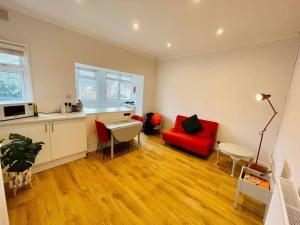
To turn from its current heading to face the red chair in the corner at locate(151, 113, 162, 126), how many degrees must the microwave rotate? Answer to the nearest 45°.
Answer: approximately 90° to its left

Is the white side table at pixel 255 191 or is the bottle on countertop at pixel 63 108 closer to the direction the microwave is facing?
the white side table

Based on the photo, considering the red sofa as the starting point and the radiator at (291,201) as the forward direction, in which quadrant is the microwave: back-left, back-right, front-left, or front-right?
front-right

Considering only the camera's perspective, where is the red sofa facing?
facing the viewer and to the left of the viewer

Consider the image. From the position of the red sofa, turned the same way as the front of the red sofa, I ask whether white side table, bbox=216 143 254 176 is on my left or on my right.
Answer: on my left

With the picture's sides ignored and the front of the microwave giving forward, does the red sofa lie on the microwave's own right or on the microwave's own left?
on the microwave's own left

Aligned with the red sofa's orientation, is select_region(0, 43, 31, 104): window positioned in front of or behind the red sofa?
in front

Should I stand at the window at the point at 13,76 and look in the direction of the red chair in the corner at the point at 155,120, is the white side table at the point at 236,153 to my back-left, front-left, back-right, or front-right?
front-right

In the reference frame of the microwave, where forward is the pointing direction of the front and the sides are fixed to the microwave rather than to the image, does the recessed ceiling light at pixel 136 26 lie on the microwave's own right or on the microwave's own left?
on the microwave's own left

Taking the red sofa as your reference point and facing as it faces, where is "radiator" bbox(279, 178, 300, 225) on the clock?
The radiator is roughly at 10 o'clock from the red sofa.

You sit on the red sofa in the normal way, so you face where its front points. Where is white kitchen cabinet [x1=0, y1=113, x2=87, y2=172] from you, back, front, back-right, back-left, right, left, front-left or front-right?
front
